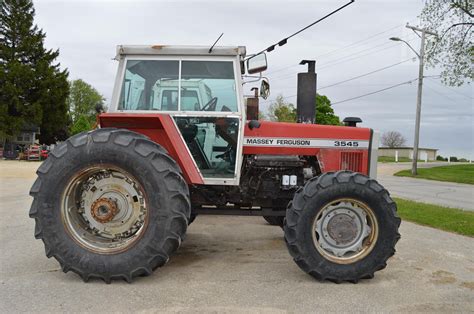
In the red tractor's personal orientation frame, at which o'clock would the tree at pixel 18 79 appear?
The tree is roughly at 8 o'clock from the red tractor.

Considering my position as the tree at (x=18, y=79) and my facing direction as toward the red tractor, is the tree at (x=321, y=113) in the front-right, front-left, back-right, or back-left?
front-left

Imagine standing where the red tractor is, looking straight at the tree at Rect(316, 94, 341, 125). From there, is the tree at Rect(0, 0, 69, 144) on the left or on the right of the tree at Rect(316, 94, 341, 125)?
left

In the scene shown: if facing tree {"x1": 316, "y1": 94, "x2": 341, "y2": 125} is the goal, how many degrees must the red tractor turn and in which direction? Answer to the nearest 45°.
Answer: approximately 90° to its left

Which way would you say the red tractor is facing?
to the viewer's right

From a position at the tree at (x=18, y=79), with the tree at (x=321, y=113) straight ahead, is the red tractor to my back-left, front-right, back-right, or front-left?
front-right
